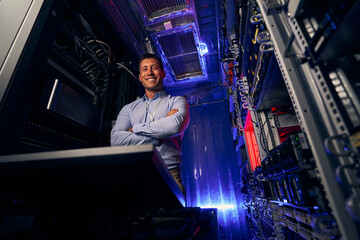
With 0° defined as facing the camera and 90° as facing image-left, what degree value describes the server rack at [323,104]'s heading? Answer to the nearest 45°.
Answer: approximately 45°

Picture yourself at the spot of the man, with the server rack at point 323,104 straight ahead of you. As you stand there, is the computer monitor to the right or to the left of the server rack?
right

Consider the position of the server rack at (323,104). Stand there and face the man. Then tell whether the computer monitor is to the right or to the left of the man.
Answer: left

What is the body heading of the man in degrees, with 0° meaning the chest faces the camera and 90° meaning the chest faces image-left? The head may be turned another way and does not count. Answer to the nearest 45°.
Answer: approximately 0°

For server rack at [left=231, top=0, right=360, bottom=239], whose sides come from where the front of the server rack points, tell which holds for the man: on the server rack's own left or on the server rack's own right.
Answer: on the server rack's own right

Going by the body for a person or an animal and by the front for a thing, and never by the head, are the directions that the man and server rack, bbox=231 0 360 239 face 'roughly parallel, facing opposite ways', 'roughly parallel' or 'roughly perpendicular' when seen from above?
roughly perpendicular
